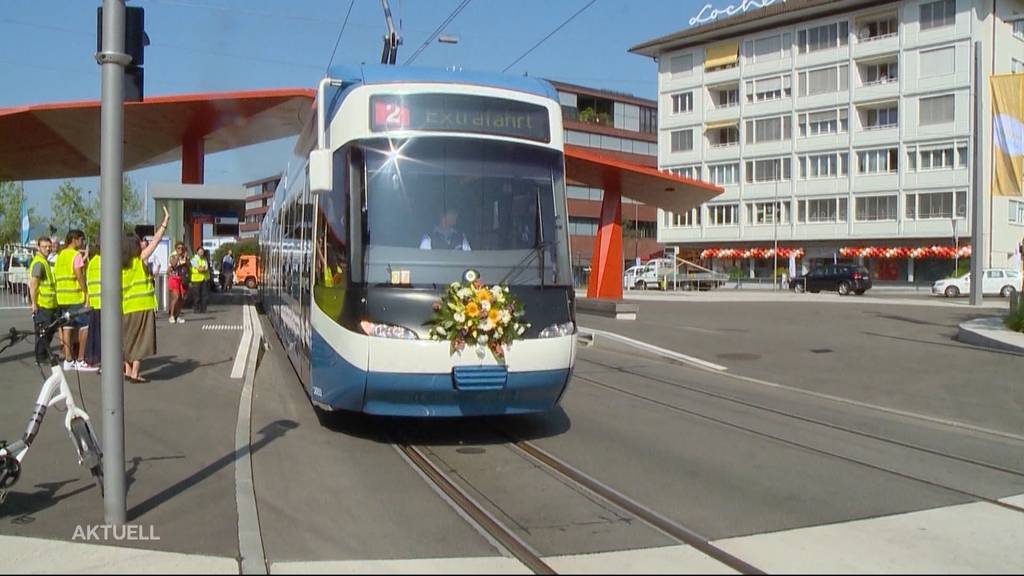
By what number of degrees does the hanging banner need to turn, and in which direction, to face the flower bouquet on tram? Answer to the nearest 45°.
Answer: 0° — it already faces it

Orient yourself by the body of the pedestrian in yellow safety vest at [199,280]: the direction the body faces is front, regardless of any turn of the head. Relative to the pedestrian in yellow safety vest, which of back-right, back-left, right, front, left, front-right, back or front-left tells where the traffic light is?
front

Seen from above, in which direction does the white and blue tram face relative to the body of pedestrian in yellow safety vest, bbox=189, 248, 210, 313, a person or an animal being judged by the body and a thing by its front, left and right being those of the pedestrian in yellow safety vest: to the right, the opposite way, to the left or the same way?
the same way

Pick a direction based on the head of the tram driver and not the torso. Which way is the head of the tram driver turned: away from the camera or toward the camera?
toward the camera

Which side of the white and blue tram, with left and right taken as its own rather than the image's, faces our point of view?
front

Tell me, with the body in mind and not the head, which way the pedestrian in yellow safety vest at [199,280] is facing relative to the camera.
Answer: toward the camera

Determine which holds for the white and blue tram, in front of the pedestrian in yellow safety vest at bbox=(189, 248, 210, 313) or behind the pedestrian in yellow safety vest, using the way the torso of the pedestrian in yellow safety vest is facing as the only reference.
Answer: in front

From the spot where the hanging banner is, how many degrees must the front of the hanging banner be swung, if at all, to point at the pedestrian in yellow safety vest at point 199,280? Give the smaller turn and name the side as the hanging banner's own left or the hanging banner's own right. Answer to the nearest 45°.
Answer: approximately 90° to the hanging banner's own right

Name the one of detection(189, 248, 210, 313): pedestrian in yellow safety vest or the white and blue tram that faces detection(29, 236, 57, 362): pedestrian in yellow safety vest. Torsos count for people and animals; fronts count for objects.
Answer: detection(189, 248, 210, 313): pedestrian in yellow safety vest

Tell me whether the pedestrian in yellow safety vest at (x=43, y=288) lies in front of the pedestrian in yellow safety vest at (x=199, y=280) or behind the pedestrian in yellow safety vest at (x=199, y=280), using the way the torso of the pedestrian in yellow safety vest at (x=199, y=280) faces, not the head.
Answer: in front

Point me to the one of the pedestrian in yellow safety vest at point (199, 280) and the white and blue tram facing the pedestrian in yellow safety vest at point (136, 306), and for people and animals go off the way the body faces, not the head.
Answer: the pedestrian in yellow safety vest at point (199, 280)

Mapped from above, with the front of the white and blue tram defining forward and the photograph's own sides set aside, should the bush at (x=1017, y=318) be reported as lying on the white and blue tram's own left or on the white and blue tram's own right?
on the white and blue tram's own left

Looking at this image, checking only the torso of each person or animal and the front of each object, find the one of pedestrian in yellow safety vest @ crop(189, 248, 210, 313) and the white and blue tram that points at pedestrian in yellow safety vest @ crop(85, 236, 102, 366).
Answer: pedestrian in yellow safety vest @ crop(189, 248, 210, 313)

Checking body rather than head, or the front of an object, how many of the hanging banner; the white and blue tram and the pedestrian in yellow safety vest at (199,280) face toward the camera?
3

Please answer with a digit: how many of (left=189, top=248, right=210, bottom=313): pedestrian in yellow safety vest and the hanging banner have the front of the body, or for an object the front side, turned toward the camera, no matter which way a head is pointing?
2

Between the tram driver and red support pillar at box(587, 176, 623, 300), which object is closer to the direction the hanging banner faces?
the tram driver

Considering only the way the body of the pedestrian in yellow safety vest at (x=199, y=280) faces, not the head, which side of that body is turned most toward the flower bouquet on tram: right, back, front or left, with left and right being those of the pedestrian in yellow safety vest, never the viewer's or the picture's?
front

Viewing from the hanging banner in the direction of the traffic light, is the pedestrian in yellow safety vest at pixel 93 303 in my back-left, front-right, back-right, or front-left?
front-right
